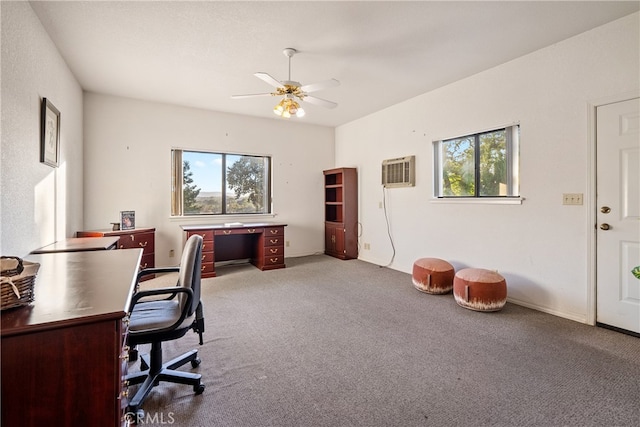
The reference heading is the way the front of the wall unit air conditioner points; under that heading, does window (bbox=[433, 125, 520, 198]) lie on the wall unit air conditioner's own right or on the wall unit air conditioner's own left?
on the wall unit air conditioner's own left

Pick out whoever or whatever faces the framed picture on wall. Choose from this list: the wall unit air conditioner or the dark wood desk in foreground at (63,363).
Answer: the wall unit air conditioner

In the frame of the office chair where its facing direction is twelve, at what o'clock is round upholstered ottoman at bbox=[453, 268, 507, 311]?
The round upholstered ottoman is roughly at 6 o'clock from the office chair.

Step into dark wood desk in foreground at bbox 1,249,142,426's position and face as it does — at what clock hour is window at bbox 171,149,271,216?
The window is roughly at 10 o'clock from the dark wood desk in foreground.

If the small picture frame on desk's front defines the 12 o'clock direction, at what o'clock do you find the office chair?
The office chair is roughly at 12 o'clock from the small picture frame on desk.

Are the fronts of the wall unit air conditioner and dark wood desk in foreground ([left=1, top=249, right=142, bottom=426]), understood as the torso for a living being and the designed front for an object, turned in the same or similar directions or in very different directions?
very different directions

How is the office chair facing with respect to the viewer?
to the viewer's left

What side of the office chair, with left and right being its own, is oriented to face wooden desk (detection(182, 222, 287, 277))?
right

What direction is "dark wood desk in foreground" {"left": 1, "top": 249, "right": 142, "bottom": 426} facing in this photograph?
to the viewer's right

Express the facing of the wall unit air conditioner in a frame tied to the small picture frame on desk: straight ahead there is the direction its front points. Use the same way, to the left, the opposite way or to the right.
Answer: to the right

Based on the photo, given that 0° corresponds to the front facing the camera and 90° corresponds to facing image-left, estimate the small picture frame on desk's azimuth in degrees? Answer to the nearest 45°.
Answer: approximately 0°
